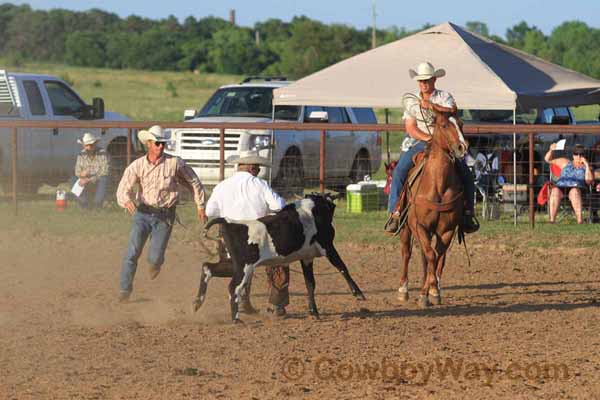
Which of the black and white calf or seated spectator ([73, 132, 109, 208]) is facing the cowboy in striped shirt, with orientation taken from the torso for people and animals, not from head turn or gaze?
the seated spectator

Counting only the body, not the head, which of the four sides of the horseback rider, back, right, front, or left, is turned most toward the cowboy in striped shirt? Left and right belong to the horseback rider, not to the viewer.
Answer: right

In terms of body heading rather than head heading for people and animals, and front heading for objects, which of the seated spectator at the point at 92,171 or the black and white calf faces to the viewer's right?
the black and white calf

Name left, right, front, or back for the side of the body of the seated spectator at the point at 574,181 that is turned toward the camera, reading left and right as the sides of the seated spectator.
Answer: front

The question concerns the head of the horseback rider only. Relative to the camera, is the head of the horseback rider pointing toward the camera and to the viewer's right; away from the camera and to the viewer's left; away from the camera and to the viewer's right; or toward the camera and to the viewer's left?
toward the camera and to the viewer's left

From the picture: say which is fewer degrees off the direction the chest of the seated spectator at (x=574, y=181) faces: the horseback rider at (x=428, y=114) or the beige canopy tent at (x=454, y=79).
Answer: the horseback rider

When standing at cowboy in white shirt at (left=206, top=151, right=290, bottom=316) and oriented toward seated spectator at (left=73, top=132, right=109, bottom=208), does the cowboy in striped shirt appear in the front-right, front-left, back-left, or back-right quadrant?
front-left

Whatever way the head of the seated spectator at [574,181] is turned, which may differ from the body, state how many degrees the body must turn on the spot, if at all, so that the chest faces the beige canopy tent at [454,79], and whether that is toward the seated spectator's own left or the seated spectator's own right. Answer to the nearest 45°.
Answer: approximately 135° to the seated spectator's own right

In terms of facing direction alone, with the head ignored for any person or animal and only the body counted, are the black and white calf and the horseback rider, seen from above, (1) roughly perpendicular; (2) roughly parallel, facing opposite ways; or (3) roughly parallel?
roughly perpendicular

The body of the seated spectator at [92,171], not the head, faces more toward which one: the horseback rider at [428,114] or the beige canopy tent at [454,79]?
the horseback rider

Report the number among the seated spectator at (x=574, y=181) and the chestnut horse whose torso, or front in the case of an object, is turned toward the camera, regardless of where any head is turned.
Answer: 2

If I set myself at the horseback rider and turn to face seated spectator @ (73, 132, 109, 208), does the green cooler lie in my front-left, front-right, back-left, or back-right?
front-right

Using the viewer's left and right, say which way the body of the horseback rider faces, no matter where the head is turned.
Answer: facing the viewer

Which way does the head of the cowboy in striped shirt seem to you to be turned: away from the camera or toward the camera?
toward the camera

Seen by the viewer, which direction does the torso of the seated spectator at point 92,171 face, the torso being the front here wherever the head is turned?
toward the camera

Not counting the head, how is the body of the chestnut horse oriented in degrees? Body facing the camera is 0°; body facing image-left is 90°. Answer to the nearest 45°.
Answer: approximately 0°

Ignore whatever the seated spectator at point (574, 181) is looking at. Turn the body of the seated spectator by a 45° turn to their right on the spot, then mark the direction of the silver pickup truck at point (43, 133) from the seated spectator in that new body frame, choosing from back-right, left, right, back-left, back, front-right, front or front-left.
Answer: front-right
